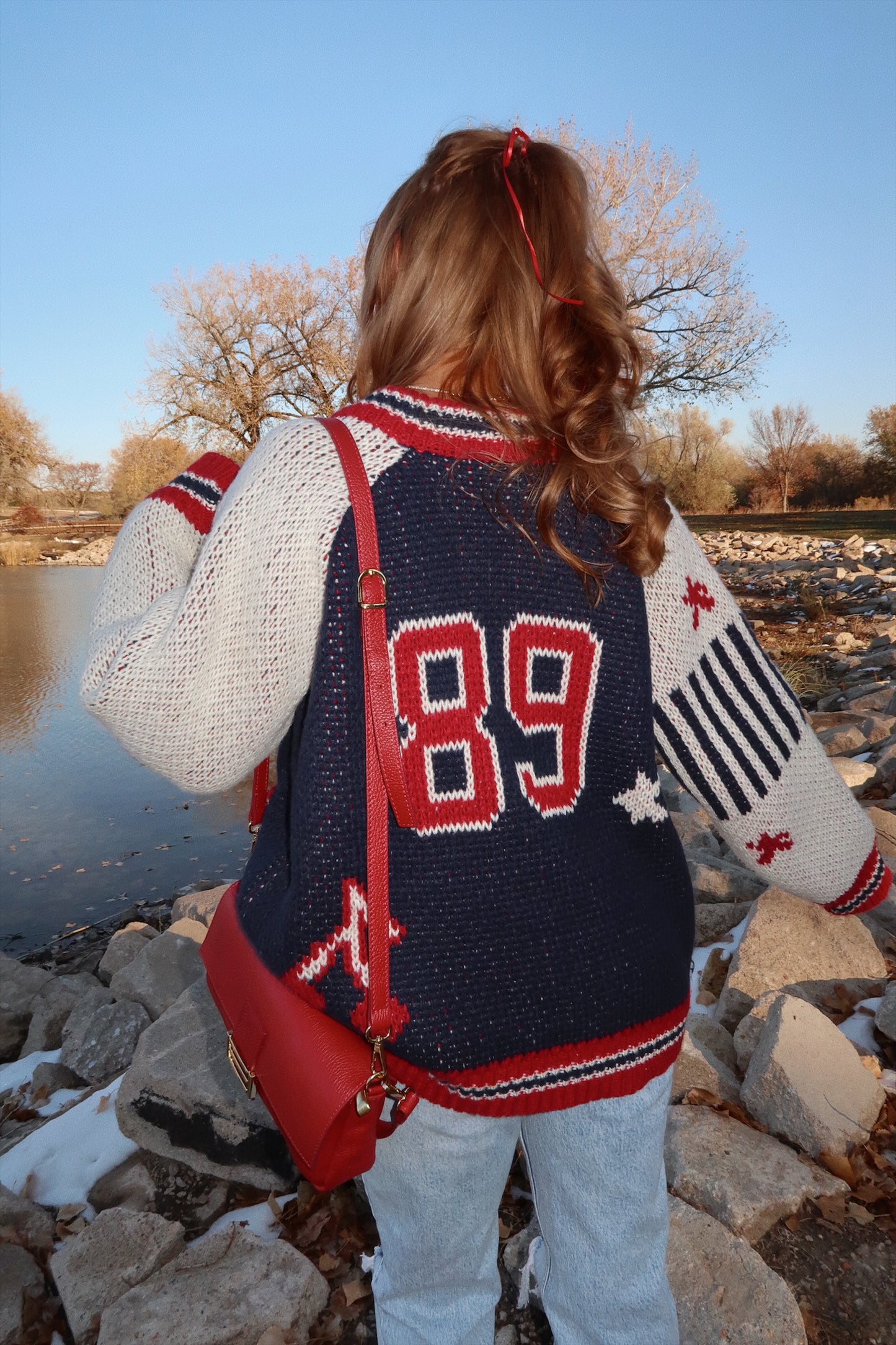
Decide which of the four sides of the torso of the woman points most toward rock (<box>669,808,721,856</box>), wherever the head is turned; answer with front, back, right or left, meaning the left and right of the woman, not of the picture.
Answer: front

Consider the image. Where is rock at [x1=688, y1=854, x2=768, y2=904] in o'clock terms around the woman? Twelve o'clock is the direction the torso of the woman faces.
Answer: The rock is roughly at 1 o'clock from the woman.

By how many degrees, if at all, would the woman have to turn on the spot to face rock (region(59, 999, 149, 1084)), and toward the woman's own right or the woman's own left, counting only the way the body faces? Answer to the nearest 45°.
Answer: approximately 45° to the woman's own left

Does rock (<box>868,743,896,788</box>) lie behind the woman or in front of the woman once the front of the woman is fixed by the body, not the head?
in front

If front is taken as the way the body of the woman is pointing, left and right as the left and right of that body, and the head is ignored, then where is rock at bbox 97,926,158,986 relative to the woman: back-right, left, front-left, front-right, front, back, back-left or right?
front-left

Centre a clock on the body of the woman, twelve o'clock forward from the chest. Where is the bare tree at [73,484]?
The bare tree is roughly at 11 o'clock from the woman.

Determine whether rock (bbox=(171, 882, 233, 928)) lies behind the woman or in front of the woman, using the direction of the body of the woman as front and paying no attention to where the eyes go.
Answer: in front

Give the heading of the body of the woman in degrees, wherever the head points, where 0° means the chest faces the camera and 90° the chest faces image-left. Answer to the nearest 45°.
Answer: approximately 180°

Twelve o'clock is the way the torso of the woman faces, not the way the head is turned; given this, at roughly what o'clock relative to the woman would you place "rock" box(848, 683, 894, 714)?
The rock is roughly at 1 o'clock from the woman.

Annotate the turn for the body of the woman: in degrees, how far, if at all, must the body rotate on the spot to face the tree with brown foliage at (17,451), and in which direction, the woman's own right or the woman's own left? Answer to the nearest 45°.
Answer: approximately 45° to the woman's own left

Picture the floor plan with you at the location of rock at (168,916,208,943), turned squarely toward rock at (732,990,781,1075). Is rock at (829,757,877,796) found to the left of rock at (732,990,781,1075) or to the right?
left
